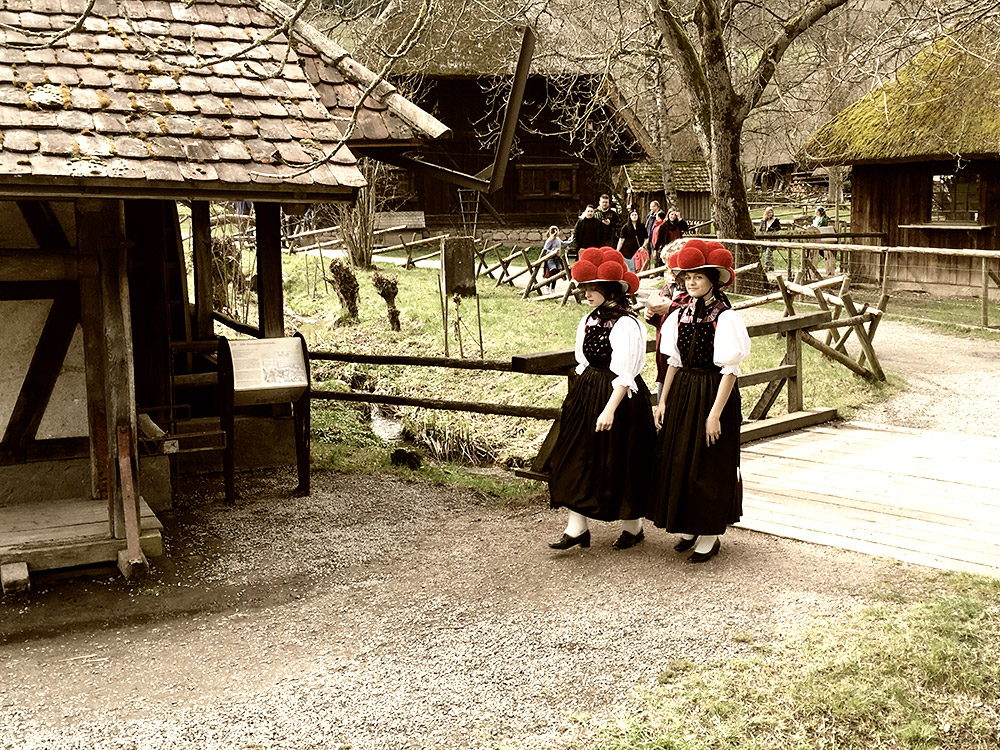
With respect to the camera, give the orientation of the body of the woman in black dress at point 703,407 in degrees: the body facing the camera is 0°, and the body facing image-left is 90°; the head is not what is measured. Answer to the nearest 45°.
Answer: approximately 45°

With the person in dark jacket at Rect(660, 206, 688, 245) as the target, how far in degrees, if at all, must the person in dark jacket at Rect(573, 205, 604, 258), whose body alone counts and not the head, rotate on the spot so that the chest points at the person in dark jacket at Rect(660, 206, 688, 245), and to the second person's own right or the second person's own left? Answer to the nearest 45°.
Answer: approximately 135° to the second person's own left

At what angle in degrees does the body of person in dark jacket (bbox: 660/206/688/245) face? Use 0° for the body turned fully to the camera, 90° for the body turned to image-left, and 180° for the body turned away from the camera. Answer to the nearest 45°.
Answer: approximately 0°

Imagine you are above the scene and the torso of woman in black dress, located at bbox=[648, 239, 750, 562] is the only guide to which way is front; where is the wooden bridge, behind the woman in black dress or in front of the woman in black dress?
behind

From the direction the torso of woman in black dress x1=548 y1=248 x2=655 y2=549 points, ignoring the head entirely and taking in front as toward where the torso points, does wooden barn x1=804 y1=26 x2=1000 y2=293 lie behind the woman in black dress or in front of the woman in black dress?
behind

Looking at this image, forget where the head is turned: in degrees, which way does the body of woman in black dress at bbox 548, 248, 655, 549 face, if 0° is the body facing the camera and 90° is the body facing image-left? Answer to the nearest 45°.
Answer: approximately 45°

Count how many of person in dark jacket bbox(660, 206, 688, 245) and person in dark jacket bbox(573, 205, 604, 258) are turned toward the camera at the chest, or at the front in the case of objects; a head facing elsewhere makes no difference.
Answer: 2

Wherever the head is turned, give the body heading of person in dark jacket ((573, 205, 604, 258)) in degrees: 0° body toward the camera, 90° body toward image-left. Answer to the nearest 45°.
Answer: approximately 0°

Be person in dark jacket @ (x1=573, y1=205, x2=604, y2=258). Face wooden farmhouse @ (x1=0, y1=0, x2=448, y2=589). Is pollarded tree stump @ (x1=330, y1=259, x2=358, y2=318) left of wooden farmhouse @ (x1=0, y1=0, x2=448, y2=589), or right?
right

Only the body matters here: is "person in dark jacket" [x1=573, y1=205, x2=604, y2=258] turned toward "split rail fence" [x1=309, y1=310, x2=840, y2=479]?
yes
